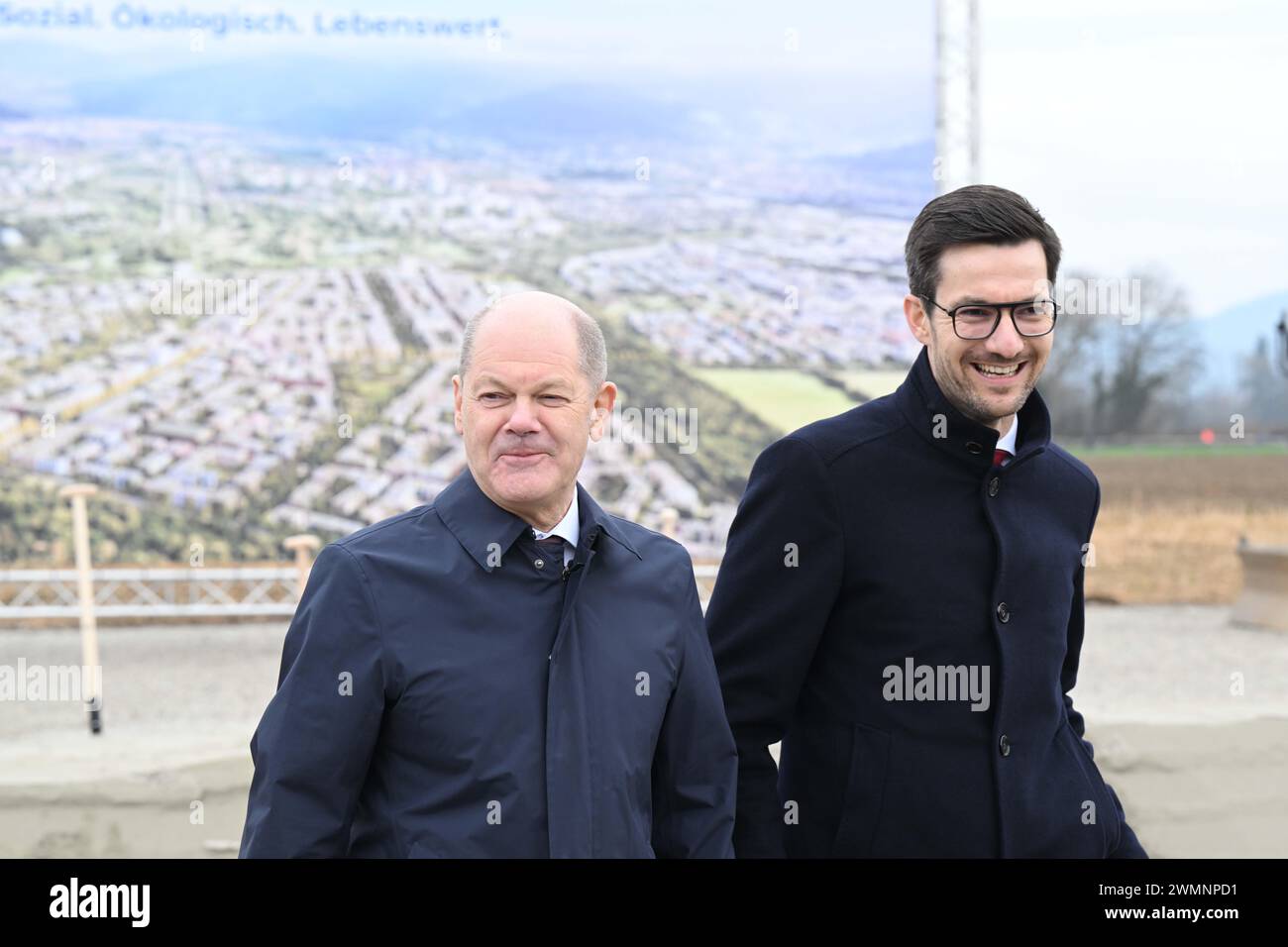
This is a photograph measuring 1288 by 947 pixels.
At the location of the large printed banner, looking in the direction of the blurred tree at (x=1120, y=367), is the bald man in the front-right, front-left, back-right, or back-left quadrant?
back-right

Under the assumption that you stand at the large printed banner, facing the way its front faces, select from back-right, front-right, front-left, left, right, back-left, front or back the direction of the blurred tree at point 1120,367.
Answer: back-left

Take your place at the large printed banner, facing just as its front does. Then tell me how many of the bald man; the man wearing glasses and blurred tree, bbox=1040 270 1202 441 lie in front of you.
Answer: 2

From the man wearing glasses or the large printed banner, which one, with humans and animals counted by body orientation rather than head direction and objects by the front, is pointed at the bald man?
the large printed banner

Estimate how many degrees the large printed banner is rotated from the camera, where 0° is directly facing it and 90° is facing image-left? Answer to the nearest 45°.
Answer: approximately 0°

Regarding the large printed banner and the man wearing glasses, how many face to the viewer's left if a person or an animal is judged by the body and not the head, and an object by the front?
0

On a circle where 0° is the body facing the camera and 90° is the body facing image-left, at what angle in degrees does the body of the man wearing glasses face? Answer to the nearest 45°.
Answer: approximately 315°

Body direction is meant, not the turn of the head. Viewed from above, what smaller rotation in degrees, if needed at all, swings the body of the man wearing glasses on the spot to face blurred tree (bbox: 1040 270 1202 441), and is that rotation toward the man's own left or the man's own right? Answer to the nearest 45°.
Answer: approximately 135° to the man's own left

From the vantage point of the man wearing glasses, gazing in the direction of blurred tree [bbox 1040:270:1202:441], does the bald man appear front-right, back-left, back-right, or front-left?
back-left

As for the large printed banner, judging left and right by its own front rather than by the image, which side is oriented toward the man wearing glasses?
front

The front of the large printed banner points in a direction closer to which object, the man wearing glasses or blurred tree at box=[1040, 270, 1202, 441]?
the man wearing glasses

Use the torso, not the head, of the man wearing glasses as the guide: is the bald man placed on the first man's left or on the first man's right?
on the first man's right
